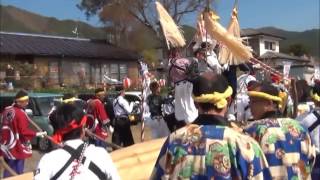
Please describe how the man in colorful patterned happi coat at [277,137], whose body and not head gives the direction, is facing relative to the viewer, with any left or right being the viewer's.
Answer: facing away from the viewer and to the left of the viewer

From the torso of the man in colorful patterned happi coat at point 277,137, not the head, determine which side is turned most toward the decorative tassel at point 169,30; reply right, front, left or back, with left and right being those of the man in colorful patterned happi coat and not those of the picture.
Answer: front

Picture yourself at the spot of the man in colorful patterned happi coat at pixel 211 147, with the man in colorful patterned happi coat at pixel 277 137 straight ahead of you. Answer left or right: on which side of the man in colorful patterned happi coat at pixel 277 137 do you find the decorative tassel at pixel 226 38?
left

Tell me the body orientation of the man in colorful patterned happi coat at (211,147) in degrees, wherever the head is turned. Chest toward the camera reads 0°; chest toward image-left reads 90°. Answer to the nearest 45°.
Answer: approximately 180°

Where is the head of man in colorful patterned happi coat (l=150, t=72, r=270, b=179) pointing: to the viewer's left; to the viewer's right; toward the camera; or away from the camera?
away from the camera

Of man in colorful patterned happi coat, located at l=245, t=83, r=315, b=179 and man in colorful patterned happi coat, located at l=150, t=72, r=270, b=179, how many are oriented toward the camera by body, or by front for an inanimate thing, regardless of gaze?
0

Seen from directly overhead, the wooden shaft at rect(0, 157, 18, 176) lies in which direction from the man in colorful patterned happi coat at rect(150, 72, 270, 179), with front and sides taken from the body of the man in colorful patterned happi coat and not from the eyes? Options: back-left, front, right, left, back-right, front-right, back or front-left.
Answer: front-left

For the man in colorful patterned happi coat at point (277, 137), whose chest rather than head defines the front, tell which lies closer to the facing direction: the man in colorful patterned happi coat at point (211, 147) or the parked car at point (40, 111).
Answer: the parked car

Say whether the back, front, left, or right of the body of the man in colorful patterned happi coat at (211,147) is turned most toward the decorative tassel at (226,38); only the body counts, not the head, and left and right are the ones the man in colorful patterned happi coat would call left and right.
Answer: front

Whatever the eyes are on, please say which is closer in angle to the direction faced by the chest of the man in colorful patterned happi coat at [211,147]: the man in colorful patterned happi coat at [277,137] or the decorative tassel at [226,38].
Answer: the decorative tassel

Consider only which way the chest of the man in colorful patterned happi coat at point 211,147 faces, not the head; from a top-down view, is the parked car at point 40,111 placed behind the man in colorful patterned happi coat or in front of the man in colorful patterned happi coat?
in front
